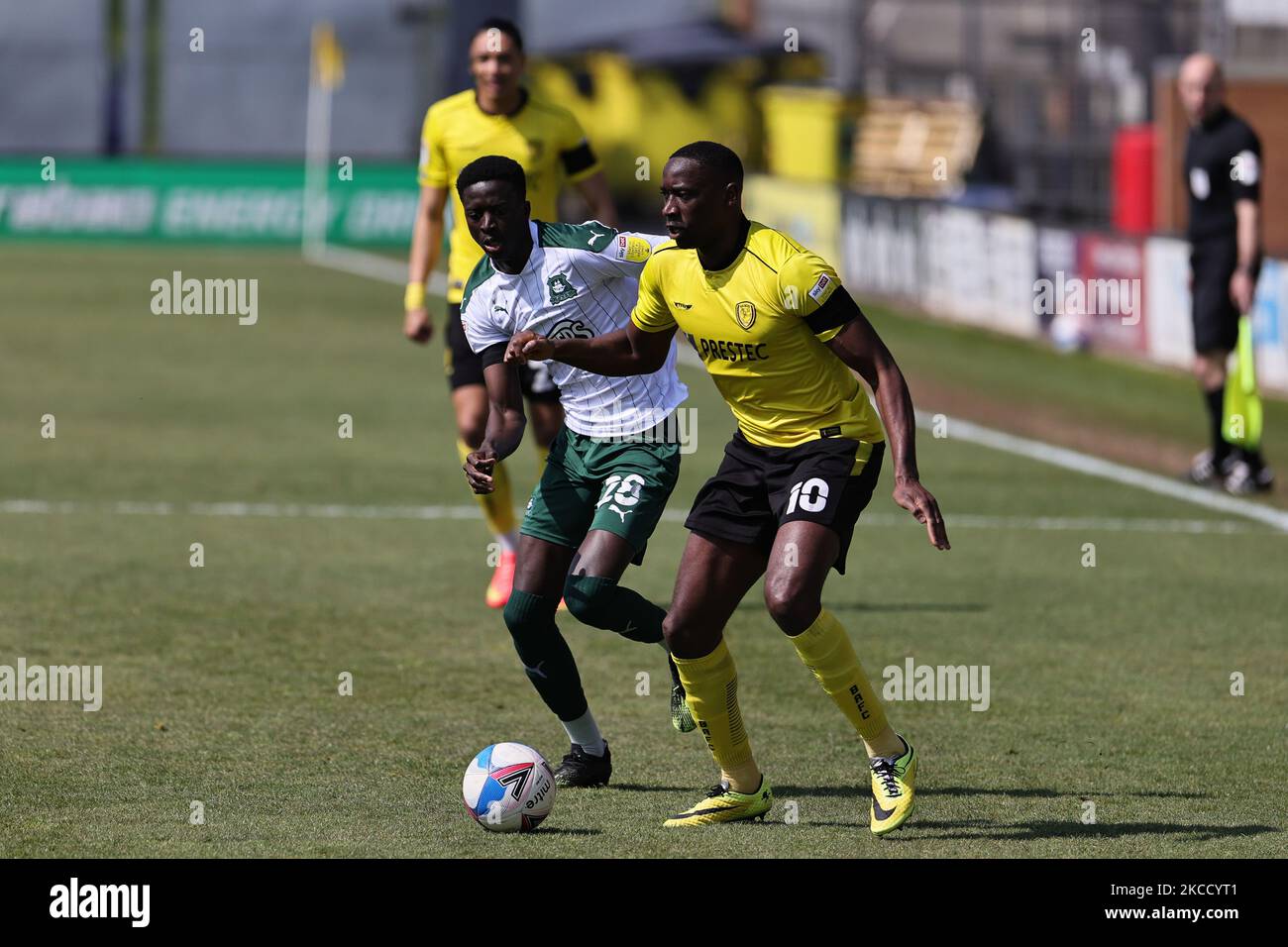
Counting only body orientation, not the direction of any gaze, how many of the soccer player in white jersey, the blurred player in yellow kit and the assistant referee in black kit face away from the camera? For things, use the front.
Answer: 0

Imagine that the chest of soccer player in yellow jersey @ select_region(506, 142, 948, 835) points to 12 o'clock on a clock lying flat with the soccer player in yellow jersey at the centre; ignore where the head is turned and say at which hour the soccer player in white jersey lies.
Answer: The soccer player in white jersey is roughly at 3 o'clock from the soccer player in yellow jersey.

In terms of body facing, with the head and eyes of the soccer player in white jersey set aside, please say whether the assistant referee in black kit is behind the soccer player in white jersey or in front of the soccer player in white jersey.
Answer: behind

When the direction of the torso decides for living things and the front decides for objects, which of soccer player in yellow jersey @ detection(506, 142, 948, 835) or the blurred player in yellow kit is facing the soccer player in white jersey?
the blurred player in yellow kit

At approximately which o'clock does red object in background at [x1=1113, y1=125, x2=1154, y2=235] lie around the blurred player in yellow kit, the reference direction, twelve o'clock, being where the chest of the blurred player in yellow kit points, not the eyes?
The red object in background is roughly at 7 o'clock from the blurred player in yellow kit.

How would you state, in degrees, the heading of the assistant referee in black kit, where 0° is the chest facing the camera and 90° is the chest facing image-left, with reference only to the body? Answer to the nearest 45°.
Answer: approximately 45°

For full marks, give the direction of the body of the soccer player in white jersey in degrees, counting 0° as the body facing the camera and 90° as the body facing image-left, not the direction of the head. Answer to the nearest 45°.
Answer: approximately 45°

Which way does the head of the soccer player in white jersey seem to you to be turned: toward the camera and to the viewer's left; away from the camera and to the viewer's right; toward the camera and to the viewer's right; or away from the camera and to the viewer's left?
toward the camera and to the viewer's left

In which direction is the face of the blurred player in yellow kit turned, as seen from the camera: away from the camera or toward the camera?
toward the camera

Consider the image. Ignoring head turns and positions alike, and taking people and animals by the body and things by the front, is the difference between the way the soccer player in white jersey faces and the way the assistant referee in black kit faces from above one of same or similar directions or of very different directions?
same or similar directions

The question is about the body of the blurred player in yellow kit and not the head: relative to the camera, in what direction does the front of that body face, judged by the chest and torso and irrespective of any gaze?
toward the camera

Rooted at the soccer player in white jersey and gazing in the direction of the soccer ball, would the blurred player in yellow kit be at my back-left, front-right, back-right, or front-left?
back-right

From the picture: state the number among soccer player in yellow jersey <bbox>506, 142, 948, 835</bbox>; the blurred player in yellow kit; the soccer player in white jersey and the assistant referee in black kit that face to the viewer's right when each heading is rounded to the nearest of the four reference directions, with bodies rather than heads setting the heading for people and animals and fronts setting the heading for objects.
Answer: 0

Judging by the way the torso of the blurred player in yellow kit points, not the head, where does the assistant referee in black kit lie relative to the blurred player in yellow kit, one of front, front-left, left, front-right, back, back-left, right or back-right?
back-left

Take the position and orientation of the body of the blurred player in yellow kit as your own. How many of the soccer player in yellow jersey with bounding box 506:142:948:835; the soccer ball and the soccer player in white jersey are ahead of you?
3
